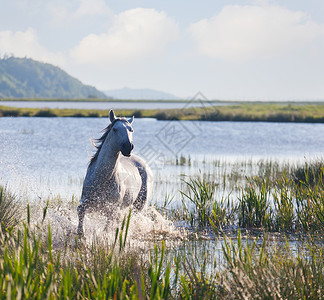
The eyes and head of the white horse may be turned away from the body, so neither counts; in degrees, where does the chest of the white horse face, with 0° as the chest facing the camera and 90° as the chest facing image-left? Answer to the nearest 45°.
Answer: approximately 45°
